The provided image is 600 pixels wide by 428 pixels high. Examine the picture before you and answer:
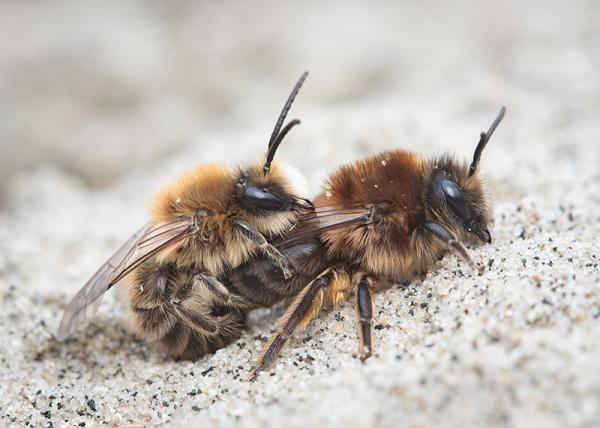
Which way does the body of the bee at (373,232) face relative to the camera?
to the viewer's right

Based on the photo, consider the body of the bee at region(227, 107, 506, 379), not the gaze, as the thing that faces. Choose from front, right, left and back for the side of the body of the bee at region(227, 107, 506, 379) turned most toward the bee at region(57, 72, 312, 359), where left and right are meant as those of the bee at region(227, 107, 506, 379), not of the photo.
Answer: back

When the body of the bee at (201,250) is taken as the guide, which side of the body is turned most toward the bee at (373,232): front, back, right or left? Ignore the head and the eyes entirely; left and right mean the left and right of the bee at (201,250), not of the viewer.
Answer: front

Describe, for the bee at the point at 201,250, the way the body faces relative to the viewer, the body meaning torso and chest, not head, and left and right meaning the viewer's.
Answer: facing to the right of the viewer

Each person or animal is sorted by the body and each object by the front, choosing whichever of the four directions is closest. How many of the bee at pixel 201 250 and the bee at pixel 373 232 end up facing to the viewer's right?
2
